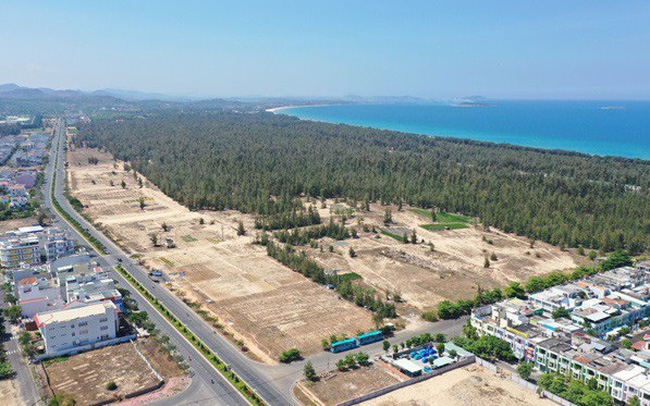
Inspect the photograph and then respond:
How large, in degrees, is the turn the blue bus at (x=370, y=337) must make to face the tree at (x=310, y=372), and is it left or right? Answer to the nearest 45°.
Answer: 0° — it already faces it

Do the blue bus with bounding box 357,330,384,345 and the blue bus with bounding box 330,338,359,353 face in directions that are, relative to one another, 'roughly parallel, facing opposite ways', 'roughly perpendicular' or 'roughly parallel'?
roughly parallel

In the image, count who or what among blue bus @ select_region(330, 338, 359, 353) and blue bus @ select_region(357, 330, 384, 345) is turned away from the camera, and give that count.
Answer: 0

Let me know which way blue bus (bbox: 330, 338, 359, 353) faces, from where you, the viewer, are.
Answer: facing the viewer and to the left of the viewer

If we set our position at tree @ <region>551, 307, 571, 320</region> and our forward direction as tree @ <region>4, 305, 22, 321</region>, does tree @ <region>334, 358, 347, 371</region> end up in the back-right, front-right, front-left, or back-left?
front-left

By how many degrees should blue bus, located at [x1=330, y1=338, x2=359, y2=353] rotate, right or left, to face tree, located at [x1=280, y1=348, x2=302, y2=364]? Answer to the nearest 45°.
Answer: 0° — it already faces it

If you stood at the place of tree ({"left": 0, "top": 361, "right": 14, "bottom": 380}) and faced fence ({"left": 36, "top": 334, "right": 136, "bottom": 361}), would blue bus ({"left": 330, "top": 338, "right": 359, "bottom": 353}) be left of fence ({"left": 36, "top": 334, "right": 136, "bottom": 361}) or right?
right

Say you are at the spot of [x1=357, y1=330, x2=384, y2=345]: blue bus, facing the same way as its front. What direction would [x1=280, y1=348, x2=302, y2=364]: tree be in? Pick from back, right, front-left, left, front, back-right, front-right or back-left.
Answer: front

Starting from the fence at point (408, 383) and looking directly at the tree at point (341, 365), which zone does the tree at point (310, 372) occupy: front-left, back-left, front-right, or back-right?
front-left
